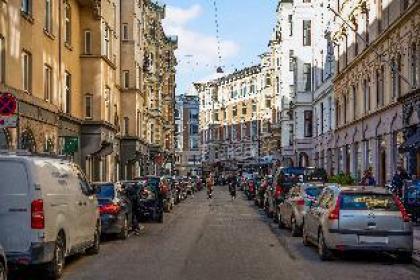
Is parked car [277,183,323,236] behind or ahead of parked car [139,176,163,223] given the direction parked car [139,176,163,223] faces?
behind

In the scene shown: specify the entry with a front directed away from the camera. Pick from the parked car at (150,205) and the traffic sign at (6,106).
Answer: the parked car

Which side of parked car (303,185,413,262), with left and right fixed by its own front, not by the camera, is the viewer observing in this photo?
back

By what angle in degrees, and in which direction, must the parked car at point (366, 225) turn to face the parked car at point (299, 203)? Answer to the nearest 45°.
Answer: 0° — it already faces it

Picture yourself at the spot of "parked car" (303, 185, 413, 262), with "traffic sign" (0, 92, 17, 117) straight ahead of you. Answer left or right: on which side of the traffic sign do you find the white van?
left

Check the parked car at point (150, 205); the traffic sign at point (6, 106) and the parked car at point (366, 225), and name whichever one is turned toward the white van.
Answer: the traffic sign

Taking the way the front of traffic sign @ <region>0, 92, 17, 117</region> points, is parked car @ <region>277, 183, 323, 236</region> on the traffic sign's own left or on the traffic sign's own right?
on the traffic sign's own left

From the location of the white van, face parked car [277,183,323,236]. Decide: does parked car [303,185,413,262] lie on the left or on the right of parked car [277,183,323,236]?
right

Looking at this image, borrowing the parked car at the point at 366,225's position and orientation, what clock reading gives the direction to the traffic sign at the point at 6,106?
The traffic sign is roughly at 9 o'clock from the parked car.

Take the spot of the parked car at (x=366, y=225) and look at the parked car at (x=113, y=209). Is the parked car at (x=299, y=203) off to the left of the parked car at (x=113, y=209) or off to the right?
right

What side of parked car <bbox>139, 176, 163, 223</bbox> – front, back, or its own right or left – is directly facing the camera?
back

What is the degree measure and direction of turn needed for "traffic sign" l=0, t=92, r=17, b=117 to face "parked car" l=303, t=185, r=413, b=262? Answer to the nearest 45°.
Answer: approximately 90° to its left

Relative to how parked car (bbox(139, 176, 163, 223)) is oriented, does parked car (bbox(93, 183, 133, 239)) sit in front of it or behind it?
behind

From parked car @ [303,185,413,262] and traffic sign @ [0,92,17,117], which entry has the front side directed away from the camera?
the parked car

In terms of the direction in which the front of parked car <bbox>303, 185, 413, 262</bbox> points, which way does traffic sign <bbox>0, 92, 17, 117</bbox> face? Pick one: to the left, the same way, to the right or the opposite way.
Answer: the opposite way
